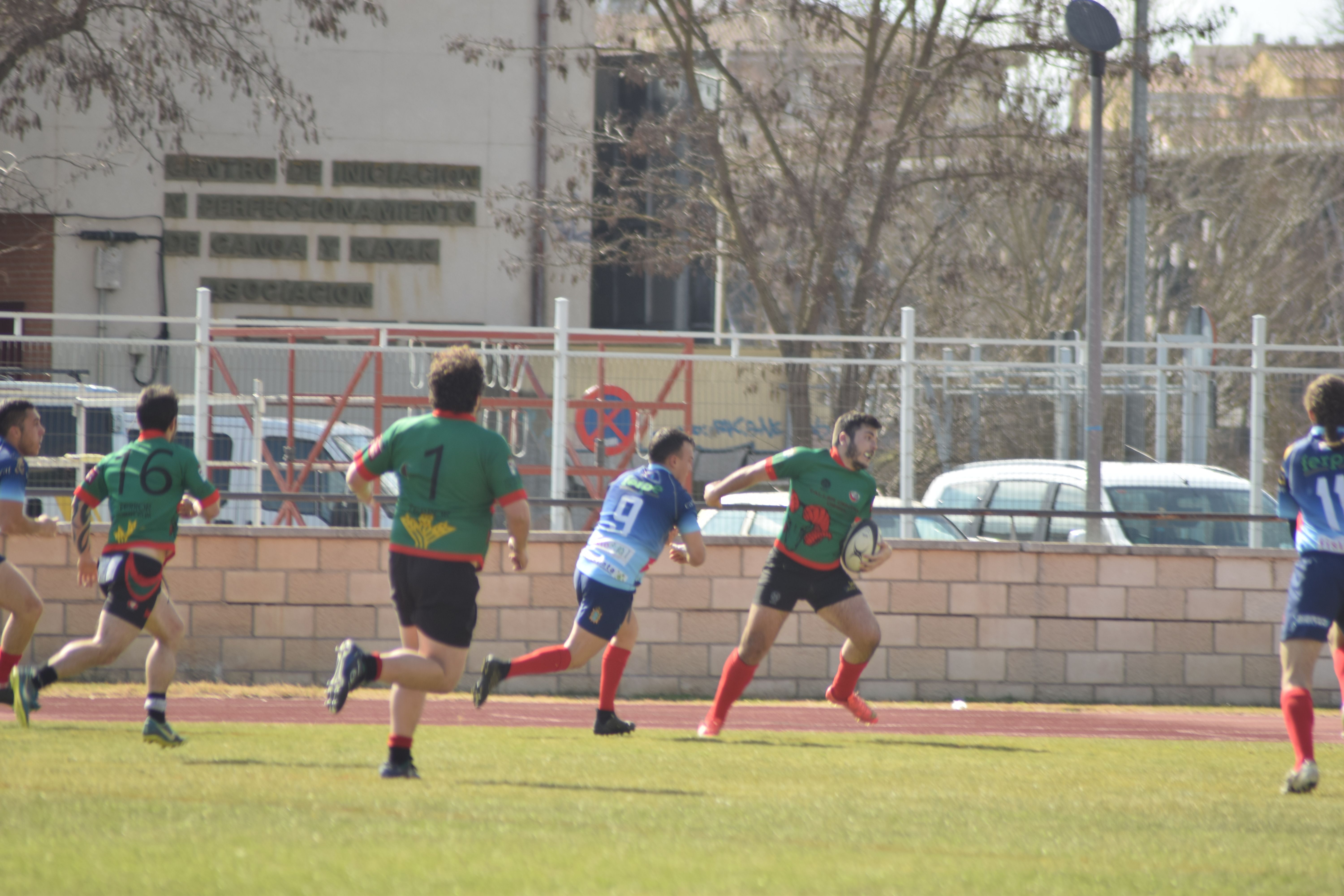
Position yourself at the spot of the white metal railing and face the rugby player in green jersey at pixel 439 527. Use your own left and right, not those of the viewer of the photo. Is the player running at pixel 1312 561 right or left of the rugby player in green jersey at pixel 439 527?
left

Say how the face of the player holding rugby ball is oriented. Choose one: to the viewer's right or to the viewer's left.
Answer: to the viewer's right

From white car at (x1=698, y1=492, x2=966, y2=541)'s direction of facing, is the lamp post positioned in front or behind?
in front

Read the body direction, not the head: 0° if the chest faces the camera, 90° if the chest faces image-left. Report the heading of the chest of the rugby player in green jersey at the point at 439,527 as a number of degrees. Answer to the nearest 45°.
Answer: approximately 225°

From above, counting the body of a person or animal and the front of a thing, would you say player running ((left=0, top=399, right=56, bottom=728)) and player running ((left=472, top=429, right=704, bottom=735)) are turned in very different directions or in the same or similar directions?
same or similar directions

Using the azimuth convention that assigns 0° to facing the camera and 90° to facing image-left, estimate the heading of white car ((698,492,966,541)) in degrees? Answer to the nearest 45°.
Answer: approximately 270°

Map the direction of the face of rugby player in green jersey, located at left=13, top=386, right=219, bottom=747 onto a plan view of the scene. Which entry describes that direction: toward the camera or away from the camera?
away from the camera

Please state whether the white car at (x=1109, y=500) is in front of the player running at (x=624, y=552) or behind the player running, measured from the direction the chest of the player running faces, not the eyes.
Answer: in front

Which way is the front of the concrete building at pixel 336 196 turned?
toward the camera

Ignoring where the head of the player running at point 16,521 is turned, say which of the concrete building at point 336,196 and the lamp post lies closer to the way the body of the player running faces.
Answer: the lamp post

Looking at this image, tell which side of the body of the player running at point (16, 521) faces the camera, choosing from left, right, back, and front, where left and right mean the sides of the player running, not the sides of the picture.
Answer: right

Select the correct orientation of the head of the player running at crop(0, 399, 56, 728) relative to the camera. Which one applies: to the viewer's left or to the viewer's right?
to the viewer's right

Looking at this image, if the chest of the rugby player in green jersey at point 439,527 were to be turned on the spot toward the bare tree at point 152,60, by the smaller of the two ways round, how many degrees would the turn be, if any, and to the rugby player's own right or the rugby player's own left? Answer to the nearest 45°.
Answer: approximately 45° to the rugby player's own left

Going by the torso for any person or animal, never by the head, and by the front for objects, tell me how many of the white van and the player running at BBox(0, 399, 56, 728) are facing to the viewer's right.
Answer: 2
